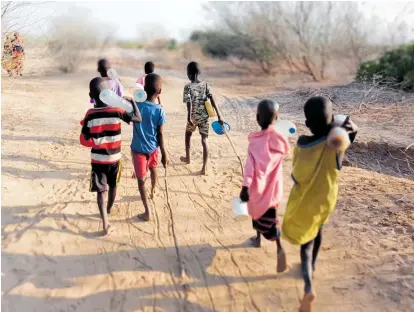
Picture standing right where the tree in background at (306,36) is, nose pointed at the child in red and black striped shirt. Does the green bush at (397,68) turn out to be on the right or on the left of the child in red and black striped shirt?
left

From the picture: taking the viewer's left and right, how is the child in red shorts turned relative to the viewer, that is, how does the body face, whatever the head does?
facing away from the viewer

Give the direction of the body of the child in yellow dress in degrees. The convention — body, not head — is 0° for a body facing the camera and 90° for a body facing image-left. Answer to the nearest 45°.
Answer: approximately 180°

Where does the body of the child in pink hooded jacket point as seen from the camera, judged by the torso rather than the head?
away from the camera

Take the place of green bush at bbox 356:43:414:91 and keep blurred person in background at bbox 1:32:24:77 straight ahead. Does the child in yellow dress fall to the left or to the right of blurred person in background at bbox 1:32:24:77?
left

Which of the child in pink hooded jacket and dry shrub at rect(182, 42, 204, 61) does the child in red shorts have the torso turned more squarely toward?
the dry shrub

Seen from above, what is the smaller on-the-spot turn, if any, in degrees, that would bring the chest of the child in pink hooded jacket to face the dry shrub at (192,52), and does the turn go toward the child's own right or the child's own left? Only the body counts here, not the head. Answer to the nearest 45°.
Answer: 0° — they already face it

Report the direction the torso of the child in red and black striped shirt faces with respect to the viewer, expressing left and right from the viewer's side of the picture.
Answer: facing away from the viewer
